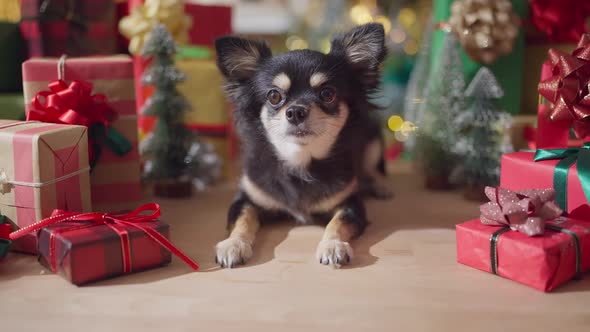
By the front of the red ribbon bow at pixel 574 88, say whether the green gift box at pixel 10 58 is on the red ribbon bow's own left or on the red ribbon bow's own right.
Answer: on the red ribbon bow's own right

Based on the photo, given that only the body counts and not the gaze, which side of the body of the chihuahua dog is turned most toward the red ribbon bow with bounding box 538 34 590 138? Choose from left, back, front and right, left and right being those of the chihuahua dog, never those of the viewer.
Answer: left

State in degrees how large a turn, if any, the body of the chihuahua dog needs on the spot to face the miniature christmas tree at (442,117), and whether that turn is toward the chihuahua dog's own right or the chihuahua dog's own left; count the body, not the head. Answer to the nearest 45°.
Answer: approximately 135° to the chihuahua dog's own left

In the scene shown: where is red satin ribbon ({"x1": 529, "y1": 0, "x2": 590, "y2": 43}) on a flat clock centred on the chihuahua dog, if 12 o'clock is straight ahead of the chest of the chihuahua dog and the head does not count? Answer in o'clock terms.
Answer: The red satin ribbon is roughly at 8 o'clock from the chihuahua dog.

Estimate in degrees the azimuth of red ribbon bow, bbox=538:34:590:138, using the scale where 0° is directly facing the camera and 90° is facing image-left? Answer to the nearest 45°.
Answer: approximately 0°

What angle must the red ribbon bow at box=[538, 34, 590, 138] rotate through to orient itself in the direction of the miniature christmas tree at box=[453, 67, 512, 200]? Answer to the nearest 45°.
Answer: approximately 135° to its right

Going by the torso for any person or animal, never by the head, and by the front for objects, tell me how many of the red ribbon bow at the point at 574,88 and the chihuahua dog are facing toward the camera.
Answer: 2

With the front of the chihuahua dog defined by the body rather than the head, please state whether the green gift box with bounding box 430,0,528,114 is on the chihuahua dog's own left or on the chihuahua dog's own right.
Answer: on the chihuahua dog's own left
